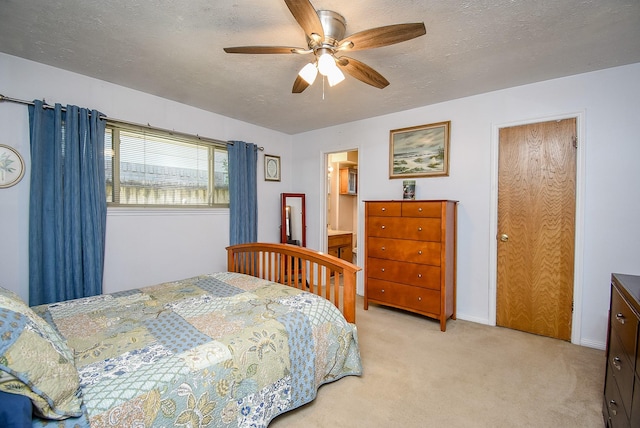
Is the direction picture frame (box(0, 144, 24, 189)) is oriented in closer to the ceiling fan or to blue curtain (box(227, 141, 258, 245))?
the ceiling fan

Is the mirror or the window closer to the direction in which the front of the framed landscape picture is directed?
the window

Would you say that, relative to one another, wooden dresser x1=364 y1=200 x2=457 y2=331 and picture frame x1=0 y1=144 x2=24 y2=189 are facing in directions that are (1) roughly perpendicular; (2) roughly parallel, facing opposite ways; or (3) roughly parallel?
roughly perpendicular

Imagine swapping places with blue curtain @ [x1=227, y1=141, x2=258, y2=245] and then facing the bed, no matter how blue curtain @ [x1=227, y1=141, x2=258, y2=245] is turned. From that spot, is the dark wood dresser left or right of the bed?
left

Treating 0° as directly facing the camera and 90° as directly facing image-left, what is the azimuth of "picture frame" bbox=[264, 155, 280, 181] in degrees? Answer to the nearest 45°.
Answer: approximately 315°

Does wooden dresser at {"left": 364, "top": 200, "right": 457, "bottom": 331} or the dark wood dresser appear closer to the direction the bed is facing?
the wooden dresser

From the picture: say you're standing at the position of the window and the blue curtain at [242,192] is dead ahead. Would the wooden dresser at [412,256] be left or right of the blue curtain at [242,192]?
right

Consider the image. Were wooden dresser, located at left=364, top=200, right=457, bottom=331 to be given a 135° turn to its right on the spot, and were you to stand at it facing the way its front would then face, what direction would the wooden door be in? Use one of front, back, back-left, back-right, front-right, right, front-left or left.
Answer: right
